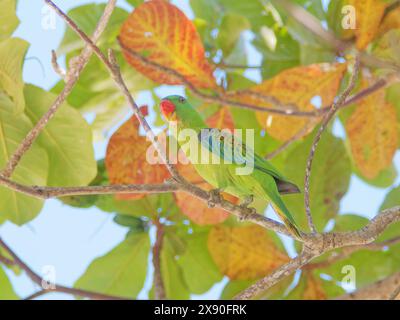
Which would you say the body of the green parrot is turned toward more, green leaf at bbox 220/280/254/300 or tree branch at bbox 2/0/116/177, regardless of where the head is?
the tree branch

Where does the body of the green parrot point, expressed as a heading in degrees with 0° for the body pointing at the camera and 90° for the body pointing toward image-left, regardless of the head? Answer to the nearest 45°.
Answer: approximately 90°

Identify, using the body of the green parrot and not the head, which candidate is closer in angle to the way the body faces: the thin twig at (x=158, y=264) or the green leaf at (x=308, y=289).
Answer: the thin twig

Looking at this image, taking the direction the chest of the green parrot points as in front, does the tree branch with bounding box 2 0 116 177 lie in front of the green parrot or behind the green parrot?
in front
